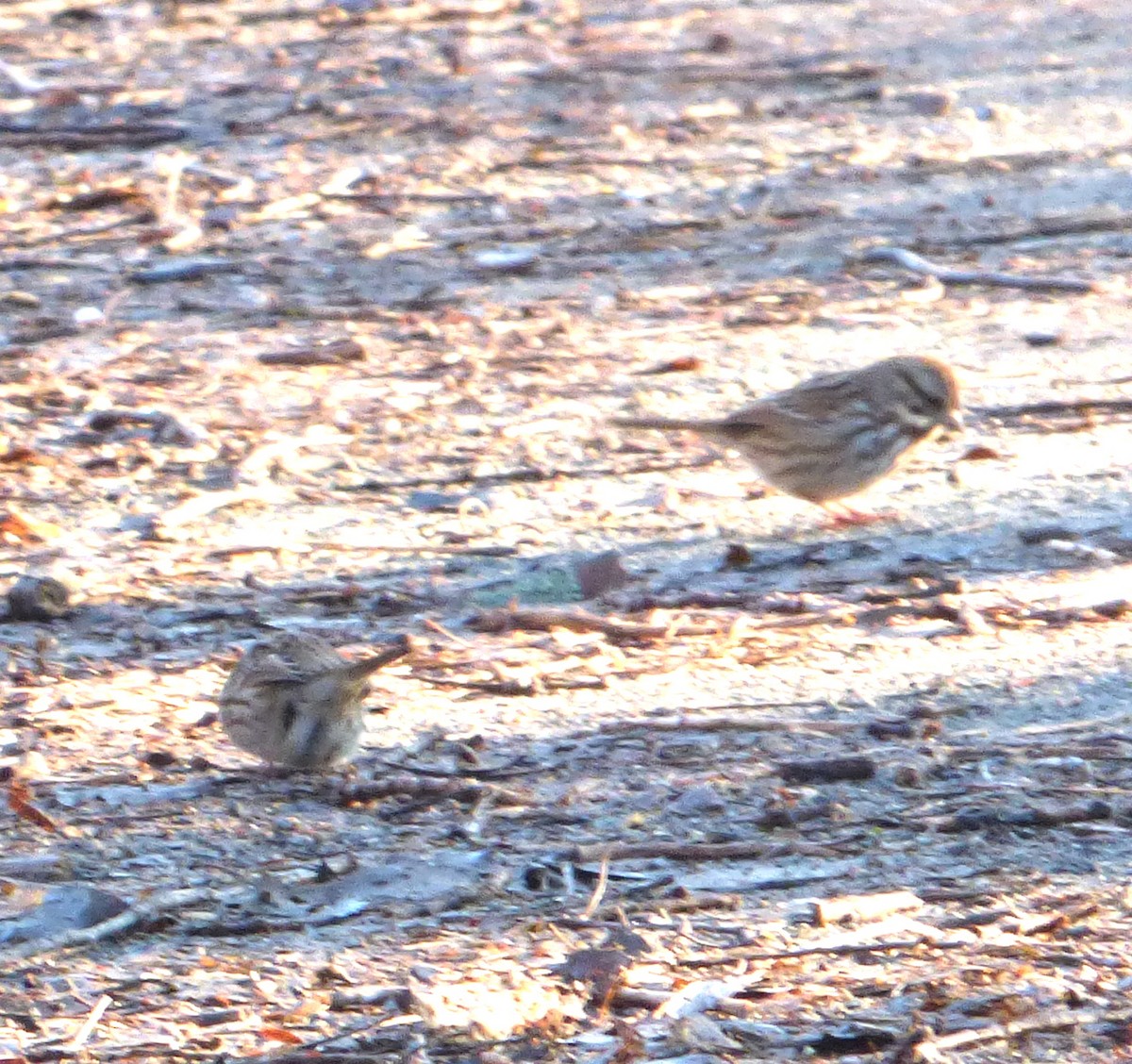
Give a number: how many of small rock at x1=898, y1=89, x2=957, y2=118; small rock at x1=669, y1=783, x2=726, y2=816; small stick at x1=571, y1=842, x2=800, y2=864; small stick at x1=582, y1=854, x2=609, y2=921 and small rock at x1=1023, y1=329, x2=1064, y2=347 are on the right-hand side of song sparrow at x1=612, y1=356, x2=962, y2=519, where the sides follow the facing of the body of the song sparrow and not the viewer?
3

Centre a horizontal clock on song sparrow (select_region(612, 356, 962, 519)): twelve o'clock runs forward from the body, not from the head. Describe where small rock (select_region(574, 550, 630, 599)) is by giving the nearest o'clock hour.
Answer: The small rock is roughly at 4 o'clock from the song sparrow.

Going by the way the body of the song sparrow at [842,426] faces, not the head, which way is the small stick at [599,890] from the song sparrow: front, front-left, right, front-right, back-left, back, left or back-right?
right

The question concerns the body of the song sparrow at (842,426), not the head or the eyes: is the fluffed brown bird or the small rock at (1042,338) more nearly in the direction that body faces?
the small rock

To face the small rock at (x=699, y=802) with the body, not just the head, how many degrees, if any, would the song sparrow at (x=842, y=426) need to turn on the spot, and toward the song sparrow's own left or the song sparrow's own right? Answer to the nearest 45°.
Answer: approximately 90° to the song sparrow's own right

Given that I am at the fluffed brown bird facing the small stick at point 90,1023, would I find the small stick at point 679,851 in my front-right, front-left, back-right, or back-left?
front-left

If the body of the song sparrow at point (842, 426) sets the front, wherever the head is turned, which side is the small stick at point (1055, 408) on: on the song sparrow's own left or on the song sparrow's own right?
on the song sparrow's own left

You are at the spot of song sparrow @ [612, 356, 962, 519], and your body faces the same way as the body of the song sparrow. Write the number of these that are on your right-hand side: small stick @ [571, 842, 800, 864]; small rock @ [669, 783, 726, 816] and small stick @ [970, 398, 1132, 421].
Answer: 2

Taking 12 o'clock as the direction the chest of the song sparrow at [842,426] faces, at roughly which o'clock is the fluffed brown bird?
The fluffed brown bird is roughly at 4 o'clock from the song sparrow.

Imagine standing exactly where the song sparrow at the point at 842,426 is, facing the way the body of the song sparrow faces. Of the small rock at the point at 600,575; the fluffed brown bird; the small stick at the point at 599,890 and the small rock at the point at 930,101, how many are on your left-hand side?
1

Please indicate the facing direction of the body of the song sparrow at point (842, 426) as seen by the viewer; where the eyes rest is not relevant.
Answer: to the viewer's right

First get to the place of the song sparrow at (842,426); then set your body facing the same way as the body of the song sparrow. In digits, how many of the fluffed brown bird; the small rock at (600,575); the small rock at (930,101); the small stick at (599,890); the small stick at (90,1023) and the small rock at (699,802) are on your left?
1

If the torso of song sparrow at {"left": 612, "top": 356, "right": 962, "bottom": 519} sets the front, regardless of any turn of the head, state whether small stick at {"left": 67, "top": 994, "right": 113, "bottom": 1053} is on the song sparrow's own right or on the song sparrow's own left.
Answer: on the song sparrow's own right

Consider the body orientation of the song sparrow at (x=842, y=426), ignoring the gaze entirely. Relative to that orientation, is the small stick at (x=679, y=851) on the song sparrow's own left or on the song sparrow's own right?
on the song sparrow's own right
